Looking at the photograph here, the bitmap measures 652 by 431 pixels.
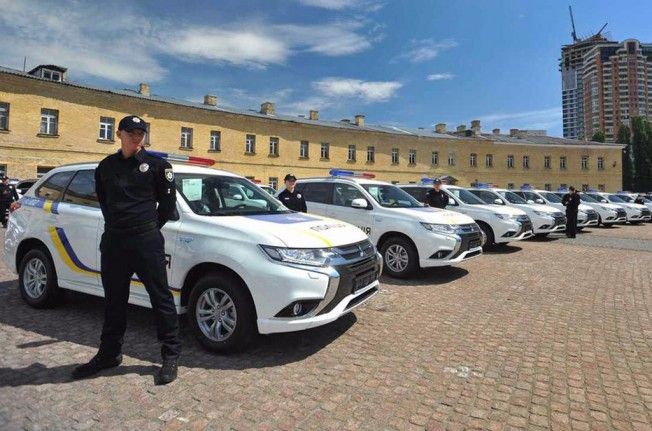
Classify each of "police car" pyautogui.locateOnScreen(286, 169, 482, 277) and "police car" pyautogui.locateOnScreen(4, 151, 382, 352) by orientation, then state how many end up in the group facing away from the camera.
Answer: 0

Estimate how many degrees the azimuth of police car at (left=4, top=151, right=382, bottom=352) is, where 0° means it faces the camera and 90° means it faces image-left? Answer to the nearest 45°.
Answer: approximately 315°

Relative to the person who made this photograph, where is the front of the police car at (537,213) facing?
facing the viewer and to the right of the viewer

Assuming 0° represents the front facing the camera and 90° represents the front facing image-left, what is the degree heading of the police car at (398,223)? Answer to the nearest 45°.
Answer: approximately 315°

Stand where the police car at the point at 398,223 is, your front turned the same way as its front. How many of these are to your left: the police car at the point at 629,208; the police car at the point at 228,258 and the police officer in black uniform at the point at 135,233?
1

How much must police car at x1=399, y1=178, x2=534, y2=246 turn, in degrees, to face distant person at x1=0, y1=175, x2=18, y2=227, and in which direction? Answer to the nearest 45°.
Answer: approximately 135° to its right

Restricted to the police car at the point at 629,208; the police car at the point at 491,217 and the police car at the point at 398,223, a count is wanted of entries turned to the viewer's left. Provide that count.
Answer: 0

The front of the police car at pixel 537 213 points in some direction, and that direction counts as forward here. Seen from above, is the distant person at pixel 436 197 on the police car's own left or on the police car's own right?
on the police car's own right

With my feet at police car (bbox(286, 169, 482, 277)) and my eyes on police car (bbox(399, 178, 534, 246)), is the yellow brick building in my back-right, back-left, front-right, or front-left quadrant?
front-left

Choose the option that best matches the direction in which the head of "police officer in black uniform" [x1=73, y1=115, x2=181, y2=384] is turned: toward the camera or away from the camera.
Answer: toward the camera

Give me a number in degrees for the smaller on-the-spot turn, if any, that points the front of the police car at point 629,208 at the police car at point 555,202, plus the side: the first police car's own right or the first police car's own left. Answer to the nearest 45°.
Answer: approximately 45° to the first police car's own right

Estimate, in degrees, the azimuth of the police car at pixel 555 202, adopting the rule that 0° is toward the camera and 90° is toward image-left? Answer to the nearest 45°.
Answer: approximately 315°

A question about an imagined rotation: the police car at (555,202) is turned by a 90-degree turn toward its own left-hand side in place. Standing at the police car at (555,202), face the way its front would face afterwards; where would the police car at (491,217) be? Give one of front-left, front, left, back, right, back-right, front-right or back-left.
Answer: back-right

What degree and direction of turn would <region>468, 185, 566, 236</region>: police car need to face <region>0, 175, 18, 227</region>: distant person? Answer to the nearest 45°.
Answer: approximately 135° to its right

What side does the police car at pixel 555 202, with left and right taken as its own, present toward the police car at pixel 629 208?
left

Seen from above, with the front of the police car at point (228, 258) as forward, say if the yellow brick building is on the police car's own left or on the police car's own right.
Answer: on the police car's own left

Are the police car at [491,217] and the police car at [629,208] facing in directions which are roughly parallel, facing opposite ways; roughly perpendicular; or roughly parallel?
roughly parallel
